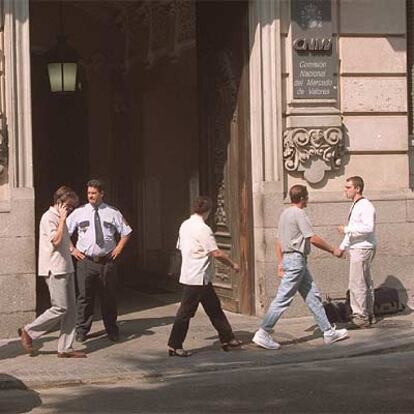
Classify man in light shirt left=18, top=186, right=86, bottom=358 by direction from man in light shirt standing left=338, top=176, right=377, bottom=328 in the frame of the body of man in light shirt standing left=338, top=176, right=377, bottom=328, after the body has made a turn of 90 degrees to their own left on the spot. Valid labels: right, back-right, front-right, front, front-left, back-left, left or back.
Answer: front-right

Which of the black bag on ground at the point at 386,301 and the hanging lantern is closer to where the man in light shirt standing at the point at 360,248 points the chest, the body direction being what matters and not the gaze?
the hanging lantern

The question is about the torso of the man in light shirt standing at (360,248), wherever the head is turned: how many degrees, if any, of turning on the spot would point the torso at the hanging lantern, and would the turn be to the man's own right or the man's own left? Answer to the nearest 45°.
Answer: approximately 45° to the man's own right

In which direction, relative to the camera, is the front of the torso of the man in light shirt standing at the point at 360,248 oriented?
to the viewer's left

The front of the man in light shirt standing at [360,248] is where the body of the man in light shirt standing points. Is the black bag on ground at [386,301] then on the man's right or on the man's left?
on the man's right

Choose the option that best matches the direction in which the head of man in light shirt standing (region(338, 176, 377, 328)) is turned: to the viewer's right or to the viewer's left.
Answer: to the viewer's left
